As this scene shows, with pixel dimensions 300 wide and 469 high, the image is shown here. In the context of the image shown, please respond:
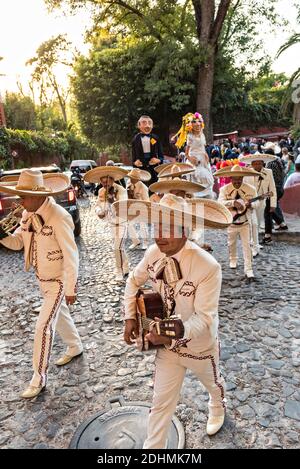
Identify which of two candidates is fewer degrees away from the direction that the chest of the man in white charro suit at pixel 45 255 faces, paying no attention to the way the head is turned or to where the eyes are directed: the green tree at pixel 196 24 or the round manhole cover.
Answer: the round manhole cover

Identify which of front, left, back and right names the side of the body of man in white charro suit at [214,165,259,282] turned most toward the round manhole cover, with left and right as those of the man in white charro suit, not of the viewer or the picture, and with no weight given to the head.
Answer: front

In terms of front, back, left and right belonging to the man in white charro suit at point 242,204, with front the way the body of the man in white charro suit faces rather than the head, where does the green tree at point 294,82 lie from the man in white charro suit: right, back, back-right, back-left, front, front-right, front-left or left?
back

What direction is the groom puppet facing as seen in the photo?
toward the camera

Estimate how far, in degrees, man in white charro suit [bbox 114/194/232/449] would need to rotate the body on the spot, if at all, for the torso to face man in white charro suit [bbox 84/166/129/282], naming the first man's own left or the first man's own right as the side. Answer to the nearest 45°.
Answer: approximately 135° to the first man's own right

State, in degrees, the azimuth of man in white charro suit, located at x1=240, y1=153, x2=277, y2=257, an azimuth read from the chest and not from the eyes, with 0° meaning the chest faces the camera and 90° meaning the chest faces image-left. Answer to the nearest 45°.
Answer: approximately 45°

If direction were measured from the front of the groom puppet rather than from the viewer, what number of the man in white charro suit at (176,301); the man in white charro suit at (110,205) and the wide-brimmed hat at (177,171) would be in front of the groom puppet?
3

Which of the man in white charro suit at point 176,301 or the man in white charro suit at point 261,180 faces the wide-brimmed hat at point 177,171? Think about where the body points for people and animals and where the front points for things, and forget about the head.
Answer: the man in white charro suit at point 261,180

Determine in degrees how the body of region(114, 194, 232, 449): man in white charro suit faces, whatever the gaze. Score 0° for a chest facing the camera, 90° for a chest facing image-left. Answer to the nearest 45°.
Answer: approximately 45°

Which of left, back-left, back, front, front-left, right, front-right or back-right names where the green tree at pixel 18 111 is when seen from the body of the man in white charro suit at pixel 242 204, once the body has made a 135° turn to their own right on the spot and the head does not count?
front

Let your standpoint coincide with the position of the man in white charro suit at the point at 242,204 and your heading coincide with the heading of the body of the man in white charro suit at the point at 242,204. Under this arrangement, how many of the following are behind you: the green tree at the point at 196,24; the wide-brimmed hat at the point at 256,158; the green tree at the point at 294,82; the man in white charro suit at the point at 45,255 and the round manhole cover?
3

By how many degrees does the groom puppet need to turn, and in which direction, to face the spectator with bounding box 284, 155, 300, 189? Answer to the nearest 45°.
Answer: approximately 90° to its left

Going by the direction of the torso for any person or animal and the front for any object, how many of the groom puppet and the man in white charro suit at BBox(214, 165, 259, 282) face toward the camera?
2

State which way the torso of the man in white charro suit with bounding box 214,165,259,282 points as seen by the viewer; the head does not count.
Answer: toward the camera

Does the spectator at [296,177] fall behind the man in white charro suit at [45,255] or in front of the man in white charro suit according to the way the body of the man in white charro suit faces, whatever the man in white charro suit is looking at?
behind
